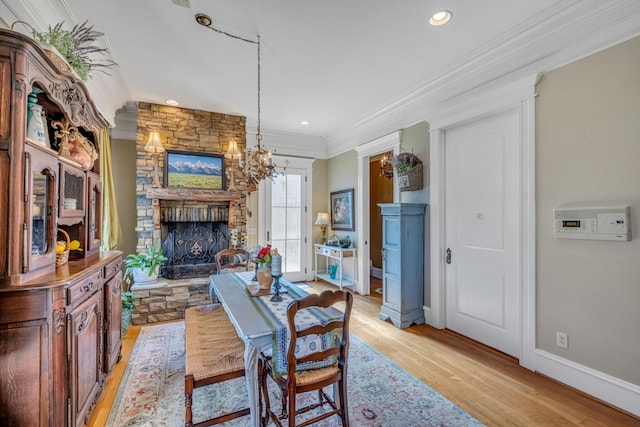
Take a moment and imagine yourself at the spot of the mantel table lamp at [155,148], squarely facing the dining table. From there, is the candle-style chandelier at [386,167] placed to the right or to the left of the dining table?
left

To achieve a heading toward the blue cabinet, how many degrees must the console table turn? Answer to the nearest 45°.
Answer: approximately 90° to its left

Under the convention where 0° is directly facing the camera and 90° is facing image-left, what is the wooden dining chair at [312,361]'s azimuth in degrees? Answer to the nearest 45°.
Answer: approximately 135°

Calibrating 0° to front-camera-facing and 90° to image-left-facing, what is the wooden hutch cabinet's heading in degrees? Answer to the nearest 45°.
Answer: approximately 315°

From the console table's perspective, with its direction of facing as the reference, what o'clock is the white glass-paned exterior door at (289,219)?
The white glass-paned exterior door is roughly at 2 o'clock from the console table.
